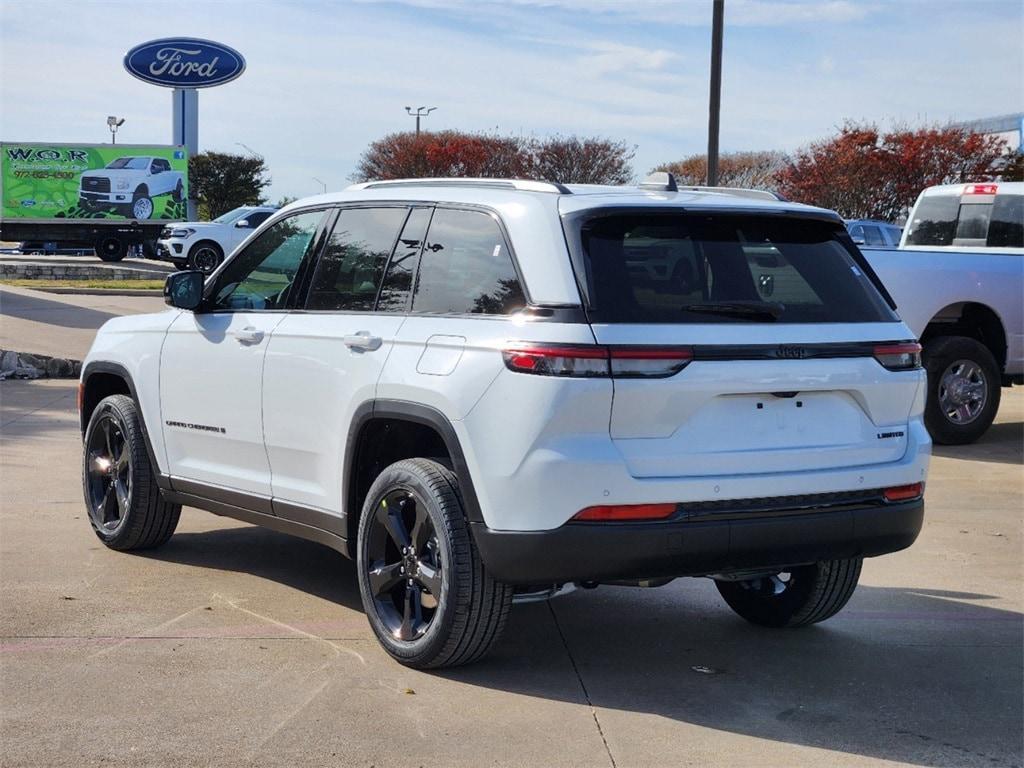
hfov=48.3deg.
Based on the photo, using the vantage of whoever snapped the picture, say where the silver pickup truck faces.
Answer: facing away from the viewer and to the right of the viewer

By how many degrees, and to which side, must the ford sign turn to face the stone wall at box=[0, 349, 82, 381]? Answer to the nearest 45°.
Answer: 0° — it already faces it

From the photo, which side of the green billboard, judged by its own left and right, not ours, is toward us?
front

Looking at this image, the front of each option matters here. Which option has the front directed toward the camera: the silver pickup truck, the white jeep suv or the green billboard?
the green billboard

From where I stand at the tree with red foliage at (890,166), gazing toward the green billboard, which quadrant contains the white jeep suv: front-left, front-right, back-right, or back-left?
front-left

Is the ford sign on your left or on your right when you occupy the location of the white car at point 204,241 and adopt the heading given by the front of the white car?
on your right

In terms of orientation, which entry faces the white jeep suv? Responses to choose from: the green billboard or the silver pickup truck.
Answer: the green billboard

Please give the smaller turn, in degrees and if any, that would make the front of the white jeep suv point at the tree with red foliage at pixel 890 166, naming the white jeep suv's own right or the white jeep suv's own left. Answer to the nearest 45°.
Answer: approximately 45° to the white jeep suv's own right

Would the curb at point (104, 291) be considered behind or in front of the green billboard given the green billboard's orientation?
in front

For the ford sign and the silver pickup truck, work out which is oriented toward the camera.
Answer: the ford sign

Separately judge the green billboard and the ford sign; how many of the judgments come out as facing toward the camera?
2

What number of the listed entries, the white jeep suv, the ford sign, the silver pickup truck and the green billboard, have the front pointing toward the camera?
2

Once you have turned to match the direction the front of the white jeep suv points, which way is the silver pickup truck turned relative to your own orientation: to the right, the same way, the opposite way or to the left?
to the right

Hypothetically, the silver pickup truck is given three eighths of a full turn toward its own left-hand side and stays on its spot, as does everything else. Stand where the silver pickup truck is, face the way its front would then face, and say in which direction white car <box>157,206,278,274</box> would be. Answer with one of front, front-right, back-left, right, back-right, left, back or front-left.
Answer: front-right

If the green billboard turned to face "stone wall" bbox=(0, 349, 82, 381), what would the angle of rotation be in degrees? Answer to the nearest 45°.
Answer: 0° — it already faces it

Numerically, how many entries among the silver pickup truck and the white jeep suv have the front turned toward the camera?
0

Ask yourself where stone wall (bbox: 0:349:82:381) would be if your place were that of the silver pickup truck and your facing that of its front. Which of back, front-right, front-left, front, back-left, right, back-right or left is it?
back-left

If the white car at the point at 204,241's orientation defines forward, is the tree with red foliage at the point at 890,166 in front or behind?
behind
